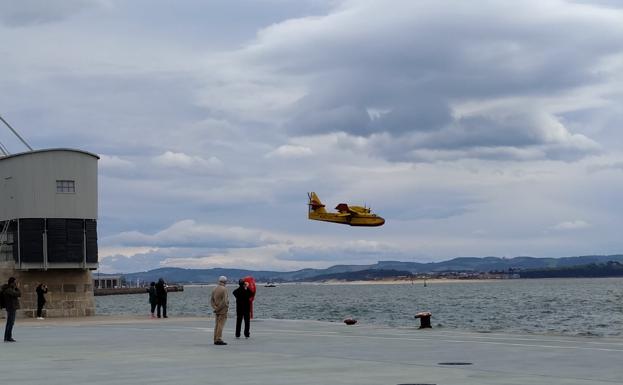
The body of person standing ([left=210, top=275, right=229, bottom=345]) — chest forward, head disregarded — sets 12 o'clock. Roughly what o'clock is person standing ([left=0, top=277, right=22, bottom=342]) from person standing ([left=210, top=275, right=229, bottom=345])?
person standing ([left=0, top=277, right=22, bottom=342]) is roughly at 8 o'clock from person standing ([left=210, top=275, right=229, bottom=345]).

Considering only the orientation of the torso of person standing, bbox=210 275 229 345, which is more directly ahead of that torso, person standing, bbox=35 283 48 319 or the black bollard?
the black bollard

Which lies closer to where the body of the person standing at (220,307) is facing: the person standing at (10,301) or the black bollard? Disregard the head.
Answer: the black bollard

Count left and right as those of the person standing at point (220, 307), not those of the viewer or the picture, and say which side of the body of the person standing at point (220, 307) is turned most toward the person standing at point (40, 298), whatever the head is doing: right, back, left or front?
left

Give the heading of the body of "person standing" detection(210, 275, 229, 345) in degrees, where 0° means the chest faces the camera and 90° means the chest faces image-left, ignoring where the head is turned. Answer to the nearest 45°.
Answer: approximately 225°

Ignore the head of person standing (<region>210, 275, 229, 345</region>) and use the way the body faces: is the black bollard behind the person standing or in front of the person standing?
in front

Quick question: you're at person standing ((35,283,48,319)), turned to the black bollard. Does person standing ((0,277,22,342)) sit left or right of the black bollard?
right
